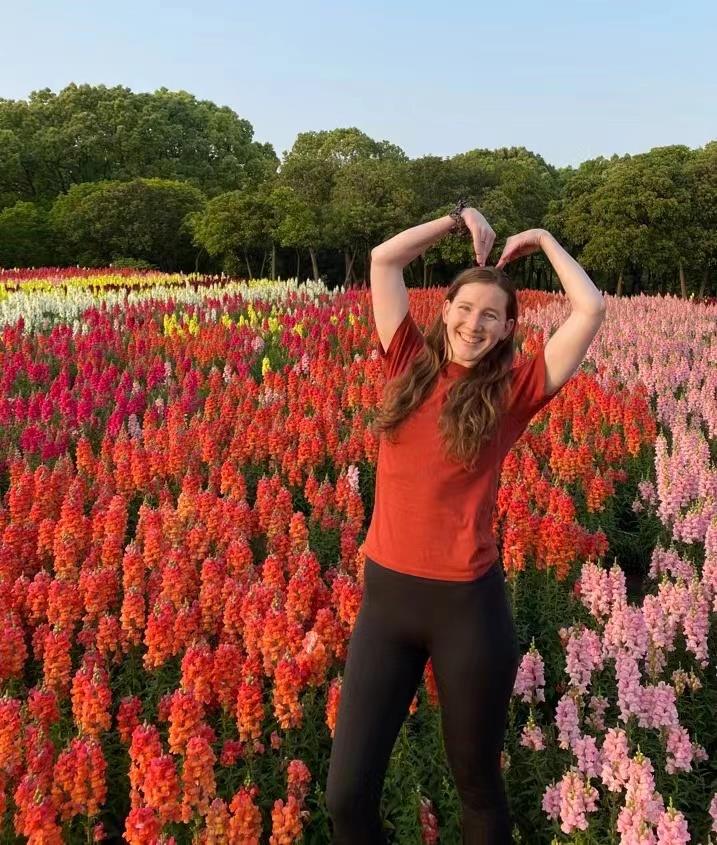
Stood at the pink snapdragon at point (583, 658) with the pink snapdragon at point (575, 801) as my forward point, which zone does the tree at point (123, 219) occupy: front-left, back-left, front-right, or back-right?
back-right

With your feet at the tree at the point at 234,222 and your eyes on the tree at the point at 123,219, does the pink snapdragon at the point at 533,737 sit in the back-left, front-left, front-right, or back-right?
back-left

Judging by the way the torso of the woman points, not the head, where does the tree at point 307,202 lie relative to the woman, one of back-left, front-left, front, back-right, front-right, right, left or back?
back

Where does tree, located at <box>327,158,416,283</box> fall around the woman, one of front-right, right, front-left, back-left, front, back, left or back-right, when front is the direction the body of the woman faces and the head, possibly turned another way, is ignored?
back

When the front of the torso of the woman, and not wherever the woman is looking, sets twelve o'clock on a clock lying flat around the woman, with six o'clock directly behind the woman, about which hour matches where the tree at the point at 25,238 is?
The tree is roughly at 5 o'clock from the woman.

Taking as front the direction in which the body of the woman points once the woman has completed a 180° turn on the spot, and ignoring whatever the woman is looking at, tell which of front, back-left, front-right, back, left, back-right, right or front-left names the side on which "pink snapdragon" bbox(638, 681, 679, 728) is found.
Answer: front-right

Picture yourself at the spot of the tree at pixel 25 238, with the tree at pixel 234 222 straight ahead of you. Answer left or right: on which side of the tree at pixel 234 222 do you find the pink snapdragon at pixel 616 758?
right

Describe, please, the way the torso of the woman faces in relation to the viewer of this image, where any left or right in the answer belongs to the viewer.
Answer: facing the viewer

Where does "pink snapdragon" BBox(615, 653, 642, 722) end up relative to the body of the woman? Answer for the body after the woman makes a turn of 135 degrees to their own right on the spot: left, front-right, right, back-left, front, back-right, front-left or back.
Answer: right
